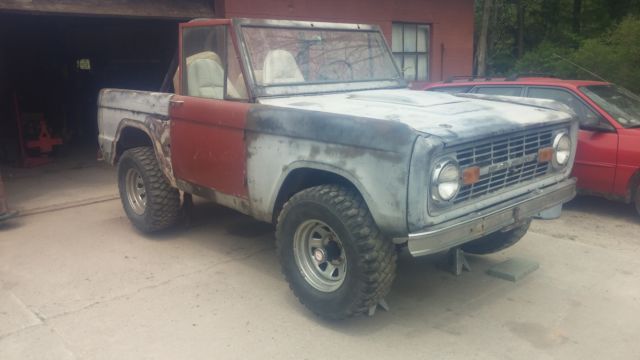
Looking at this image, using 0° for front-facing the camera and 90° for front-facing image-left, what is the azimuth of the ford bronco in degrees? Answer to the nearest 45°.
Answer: approximately 315°

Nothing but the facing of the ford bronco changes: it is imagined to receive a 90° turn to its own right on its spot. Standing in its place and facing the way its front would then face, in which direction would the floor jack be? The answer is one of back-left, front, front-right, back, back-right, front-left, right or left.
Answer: right

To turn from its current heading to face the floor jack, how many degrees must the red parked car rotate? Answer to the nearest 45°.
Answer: approximately 135° to its right
